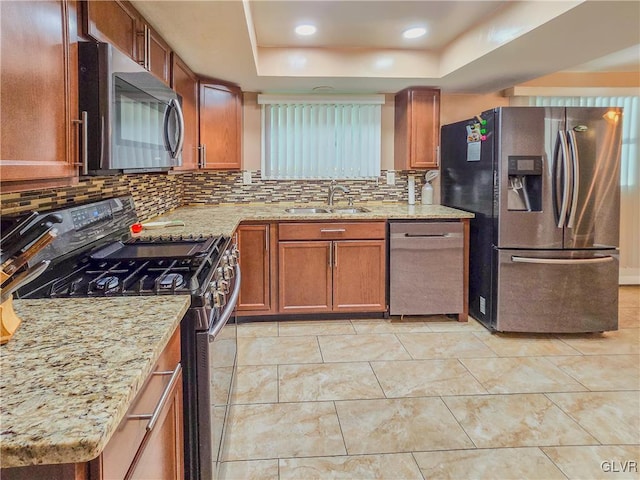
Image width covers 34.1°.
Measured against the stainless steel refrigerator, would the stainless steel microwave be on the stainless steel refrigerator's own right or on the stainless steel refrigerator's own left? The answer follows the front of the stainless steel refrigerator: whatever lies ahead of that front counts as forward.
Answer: on the stainless steel refrigerator's own right

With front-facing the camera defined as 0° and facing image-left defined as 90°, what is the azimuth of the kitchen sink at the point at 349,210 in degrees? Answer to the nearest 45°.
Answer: approximately 0°

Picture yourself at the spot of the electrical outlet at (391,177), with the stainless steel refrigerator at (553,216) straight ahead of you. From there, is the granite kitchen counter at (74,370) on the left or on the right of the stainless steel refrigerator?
right

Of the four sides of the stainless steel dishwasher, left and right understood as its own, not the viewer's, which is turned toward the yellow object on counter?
front

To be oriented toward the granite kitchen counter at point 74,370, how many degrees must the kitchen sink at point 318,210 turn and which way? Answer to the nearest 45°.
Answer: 0° — it already faces it

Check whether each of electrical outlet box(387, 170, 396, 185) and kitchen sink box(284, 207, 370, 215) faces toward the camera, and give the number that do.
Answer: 2

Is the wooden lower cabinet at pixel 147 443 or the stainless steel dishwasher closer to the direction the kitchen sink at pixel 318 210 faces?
the wooden lower cabinet
